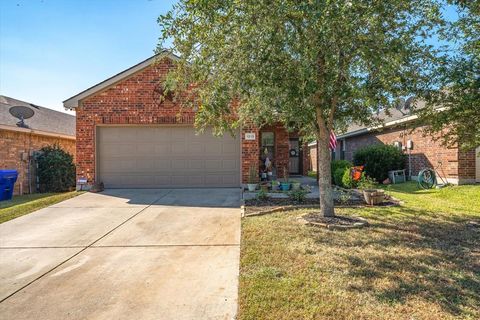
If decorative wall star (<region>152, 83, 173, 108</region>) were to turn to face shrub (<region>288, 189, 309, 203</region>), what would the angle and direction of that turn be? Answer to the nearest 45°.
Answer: approximately 45° to its left

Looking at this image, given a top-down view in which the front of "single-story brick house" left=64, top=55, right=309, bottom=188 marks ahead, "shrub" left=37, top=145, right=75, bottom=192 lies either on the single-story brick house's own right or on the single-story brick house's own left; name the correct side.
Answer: on the single-story brick house's own right

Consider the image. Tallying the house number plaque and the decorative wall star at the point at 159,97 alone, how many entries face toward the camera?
2

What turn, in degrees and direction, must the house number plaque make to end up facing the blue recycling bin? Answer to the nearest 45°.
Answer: approximately 90° to its right

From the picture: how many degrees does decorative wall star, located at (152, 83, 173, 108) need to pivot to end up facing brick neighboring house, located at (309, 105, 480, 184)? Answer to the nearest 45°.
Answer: approximately 90° to its left

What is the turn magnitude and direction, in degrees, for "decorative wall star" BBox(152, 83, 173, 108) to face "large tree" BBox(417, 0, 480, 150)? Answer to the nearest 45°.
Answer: approximately 45° to its left

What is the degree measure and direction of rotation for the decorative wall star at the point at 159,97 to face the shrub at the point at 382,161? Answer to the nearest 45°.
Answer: approximately 90° to its left

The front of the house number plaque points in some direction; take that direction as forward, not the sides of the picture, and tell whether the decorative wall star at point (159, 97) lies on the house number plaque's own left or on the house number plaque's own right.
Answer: on the house number plaque's own right

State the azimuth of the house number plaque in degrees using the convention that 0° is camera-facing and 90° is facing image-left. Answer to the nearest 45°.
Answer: approximately 0°

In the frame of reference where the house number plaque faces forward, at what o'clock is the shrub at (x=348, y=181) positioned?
The shrub is roughly at 9 o'clock from the house number plaque.
